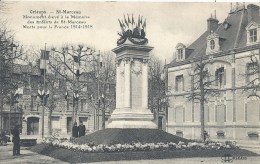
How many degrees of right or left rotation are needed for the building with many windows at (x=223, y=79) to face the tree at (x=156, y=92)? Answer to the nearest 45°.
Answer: approximately 90° to its right

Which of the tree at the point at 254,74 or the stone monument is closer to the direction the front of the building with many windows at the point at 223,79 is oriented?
the stone monument

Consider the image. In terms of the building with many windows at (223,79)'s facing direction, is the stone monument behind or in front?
in front

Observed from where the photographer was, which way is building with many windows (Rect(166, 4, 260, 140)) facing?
facing the viewer and to the left of the viewer

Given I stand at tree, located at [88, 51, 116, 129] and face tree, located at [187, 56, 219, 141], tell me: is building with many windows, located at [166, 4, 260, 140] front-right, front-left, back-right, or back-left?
front-left

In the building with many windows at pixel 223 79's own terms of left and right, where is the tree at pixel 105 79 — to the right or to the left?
on its right

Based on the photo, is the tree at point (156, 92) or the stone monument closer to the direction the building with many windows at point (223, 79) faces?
the stone monument

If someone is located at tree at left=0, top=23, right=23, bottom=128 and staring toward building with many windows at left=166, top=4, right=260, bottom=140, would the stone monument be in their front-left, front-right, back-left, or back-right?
front-right

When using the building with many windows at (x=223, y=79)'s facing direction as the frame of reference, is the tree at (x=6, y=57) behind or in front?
in front
